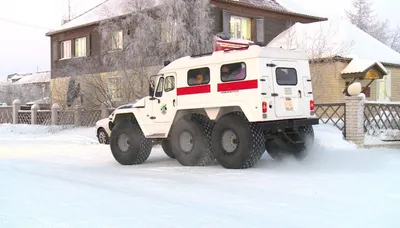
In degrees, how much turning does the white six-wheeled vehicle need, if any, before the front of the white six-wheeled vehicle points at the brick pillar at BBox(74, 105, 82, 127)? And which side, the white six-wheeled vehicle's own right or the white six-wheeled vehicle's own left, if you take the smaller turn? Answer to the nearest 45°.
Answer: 0° — it already faces it

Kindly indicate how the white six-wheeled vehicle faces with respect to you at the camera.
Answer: facing away from the viewer and to the left of the viewer

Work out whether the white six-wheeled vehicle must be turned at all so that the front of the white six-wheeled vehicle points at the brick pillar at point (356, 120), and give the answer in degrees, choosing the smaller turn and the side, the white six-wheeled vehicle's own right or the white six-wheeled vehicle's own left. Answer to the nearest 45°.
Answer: approximately 90° to the white six-wheeled vehicle's own right

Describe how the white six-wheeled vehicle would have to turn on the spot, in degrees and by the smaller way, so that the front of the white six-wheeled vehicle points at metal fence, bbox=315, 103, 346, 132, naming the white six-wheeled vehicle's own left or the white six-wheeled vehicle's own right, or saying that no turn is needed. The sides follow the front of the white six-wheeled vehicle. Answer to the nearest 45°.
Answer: approximately 90° to the white six-wheeled vehicle's own right

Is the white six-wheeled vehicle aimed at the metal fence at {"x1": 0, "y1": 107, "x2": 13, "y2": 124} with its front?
yes

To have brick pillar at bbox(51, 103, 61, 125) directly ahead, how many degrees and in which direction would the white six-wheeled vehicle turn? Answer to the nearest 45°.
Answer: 0° — it already faces it

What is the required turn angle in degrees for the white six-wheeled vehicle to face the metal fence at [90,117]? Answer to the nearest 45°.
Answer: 0° — it already faces it

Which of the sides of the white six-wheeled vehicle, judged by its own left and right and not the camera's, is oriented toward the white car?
front

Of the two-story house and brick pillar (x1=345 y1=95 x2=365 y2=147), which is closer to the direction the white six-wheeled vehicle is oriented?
the two-story house

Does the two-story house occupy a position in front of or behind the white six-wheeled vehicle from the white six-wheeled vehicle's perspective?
in front
